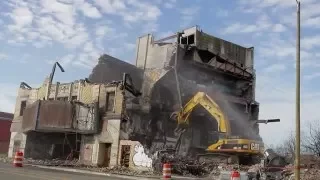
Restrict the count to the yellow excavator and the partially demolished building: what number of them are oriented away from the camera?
0

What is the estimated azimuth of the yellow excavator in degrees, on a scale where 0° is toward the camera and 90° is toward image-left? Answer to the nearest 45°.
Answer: approximately 90°

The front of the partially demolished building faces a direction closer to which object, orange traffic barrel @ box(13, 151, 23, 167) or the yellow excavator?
the orange traffic barrel

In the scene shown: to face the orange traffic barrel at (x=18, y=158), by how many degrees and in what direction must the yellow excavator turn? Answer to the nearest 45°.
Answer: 0° — it already faces it

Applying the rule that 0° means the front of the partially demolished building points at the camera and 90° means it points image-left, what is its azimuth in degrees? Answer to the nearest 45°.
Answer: approximately 45°
